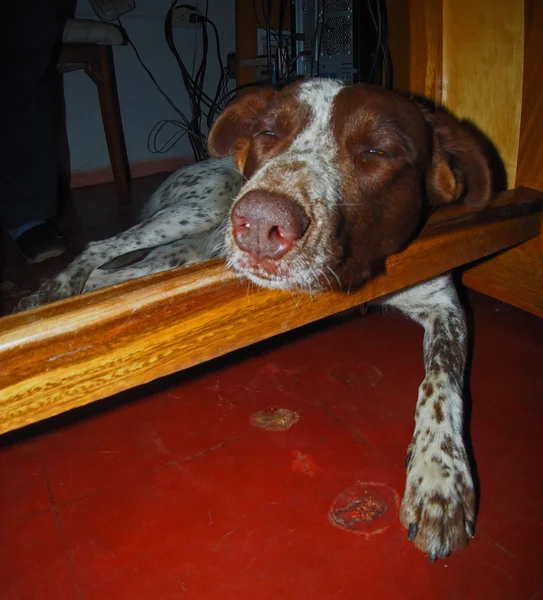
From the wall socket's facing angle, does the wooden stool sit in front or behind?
in front

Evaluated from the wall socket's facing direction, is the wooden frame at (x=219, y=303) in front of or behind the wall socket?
in front

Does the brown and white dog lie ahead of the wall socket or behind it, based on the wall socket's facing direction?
ahead

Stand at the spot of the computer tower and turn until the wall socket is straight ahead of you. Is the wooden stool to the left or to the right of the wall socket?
left

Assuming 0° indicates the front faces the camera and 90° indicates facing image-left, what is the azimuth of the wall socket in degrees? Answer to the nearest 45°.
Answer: approximately 0°

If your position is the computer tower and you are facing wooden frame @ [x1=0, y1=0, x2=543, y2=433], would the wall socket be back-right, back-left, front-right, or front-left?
back-right
